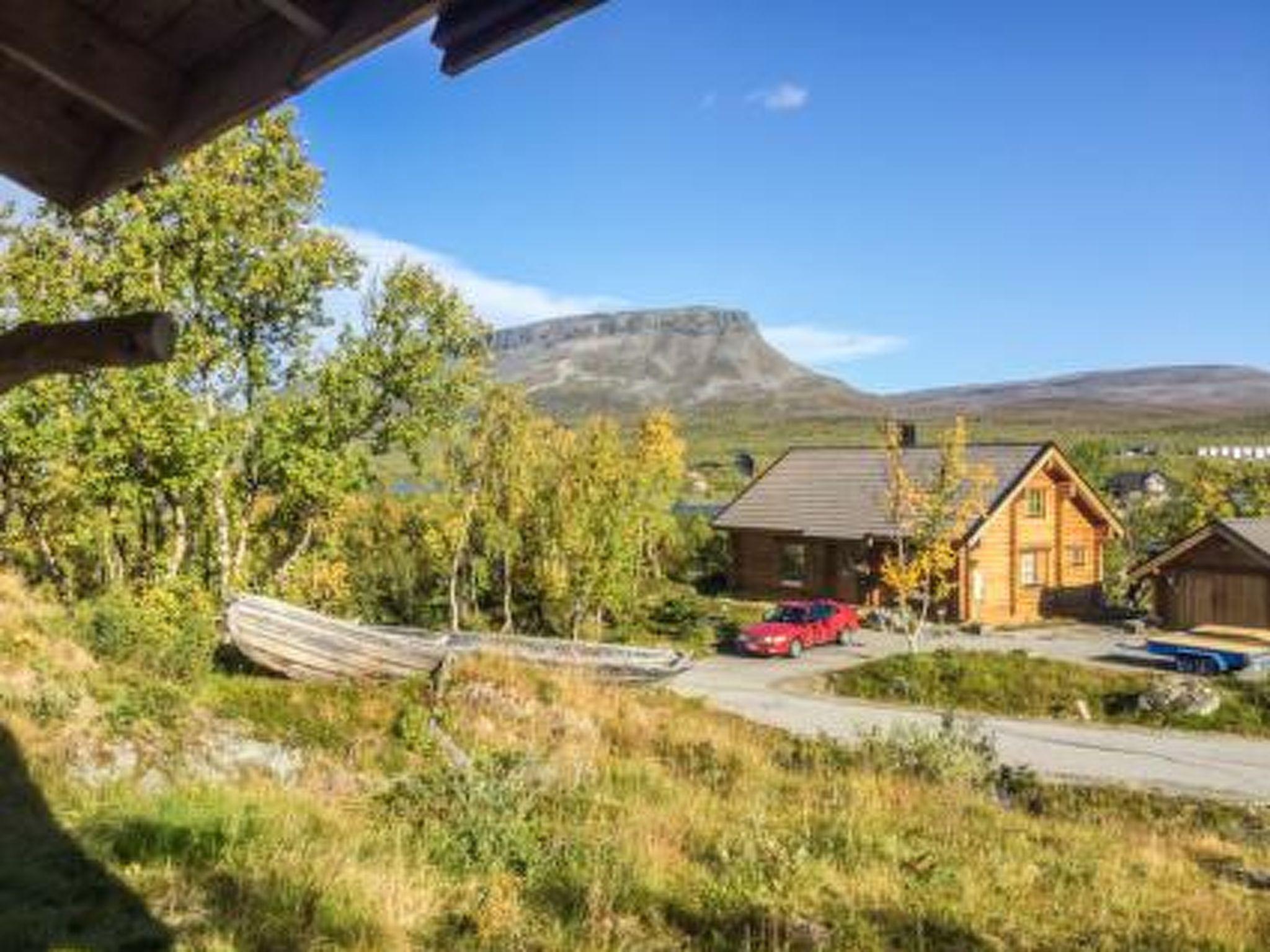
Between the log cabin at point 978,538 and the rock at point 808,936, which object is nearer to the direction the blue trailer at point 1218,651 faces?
the log cabin

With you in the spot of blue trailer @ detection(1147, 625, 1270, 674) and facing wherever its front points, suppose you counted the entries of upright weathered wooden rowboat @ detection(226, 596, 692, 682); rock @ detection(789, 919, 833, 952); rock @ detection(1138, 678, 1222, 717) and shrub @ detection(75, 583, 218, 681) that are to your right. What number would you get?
0

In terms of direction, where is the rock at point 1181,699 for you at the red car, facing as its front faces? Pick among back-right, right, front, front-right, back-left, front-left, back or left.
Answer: left

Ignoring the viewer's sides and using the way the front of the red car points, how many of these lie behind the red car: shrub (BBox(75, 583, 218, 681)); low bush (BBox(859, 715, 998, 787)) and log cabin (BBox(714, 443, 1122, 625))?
1

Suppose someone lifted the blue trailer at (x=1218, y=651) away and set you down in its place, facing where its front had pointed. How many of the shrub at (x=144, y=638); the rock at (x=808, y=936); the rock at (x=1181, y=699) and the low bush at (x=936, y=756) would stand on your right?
0

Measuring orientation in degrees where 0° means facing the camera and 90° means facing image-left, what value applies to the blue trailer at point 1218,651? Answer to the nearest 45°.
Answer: approximately 90°

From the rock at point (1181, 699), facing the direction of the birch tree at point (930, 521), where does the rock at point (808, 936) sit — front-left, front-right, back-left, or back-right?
back-left

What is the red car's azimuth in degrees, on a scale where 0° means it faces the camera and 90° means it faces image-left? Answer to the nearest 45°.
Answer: approximately 45°

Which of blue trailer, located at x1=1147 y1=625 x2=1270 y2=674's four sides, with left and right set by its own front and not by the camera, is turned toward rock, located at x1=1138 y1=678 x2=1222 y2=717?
left

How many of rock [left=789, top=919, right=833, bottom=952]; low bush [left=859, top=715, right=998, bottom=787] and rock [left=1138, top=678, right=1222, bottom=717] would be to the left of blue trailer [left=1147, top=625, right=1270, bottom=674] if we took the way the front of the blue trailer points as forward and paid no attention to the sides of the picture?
3

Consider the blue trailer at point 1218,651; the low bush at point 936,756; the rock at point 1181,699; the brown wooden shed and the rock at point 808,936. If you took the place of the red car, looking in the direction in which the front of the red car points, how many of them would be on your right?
0

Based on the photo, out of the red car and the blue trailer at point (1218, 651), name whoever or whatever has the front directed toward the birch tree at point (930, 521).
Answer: the blue trailer

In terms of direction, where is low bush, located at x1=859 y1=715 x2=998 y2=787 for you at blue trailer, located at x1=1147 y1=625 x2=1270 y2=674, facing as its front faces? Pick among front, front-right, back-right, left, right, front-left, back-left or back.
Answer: left

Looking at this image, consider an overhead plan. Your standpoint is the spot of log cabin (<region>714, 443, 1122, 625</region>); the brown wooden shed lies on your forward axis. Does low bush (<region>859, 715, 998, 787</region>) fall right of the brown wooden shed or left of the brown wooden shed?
right

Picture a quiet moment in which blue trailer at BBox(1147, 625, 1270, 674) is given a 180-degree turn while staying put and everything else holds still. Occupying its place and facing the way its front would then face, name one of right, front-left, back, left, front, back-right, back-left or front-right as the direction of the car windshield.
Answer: back

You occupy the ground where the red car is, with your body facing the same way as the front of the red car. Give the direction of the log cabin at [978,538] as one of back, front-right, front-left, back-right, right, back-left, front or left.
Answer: back

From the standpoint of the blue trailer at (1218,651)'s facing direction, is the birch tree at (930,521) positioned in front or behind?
in front

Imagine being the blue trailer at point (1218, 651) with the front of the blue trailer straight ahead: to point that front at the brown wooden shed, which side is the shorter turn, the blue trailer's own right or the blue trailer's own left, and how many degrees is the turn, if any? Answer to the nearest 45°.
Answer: approximately 90° to the blue trailer's own right

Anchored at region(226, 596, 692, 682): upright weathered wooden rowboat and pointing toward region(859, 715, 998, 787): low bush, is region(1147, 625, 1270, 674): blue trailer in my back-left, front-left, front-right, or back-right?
front-left

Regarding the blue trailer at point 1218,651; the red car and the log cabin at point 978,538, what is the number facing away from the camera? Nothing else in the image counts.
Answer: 0

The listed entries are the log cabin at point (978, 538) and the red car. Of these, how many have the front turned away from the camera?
0

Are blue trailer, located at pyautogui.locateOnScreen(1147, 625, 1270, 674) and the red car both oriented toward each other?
no

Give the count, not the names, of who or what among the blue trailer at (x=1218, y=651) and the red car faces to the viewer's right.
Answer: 0

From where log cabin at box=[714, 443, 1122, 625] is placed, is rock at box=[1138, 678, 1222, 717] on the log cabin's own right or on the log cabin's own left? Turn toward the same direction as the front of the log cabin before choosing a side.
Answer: on the log cabin's own left
